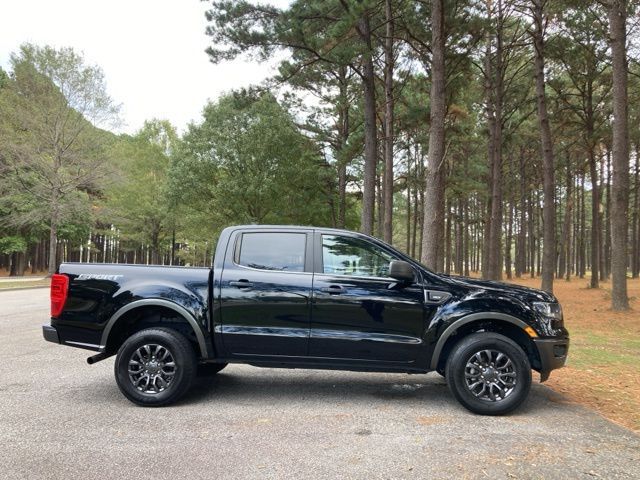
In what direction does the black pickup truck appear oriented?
to the viewer's right
